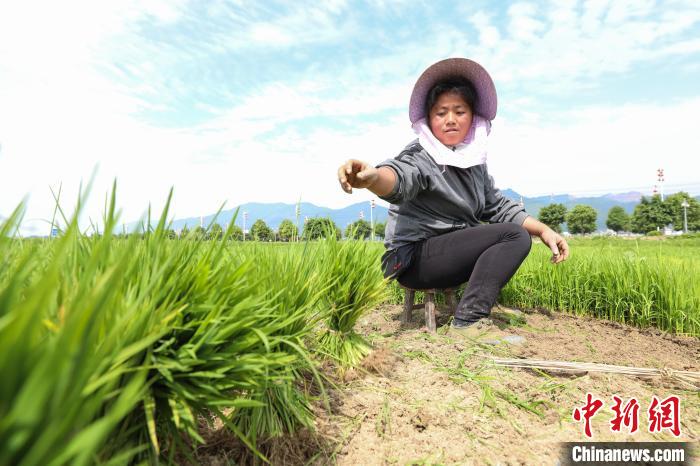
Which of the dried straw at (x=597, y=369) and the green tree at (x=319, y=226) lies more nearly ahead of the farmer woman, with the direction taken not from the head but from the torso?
the dried straw

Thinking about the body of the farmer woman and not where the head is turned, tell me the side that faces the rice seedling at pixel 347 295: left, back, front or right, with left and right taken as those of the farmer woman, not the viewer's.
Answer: right

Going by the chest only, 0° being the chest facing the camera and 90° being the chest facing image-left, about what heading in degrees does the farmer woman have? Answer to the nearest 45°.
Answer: approximately 315°
